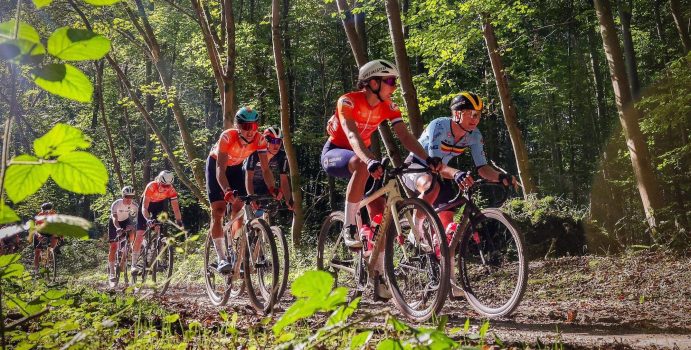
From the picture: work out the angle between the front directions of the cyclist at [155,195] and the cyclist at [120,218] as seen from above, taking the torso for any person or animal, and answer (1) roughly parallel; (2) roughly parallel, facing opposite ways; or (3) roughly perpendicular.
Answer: roughly parallel

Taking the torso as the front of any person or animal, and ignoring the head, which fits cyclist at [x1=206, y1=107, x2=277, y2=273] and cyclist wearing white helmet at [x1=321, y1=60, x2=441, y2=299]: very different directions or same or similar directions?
same or similar directions

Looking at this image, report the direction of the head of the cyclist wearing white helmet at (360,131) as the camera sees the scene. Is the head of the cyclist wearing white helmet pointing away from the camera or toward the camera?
toward the camera

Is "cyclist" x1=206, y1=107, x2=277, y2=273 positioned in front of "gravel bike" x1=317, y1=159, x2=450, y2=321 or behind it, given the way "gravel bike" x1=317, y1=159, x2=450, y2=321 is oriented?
behind

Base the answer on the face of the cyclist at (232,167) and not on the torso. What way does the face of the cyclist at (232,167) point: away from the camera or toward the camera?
toward the camera

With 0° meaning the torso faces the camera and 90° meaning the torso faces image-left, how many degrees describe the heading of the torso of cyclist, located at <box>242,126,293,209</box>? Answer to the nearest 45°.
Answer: approximately 315°

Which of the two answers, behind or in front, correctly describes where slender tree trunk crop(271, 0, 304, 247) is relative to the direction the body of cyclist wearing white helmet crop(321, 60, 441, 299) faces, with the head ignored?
behind

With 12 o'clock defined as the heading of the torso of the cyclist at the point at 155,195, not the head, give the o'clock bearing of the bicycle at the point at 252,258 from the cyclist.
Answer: The bicycle is roughly at 1 o'clock from the cyclist.

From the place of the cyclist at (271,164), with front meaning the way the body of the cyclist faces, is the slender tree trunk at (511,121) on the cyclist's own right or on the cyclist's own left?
on the cyclist's own left

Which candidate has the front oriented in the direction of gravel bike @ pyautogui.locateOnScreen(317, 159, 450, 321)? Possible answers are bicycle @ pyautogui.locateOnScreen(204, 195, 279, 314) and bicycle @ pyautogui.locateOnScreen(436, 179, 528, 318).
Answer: bicycle @ pyautogui.locateOnScreen(204, 195, 279, 314)

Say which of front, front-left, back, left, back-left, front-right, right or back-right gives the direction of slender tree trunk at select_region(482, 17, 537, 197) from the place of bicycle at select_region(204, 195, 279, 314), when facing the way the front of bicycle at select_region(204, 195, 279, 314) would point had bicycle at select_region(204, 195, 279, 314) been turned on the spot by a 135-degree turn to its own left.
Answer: front-right
